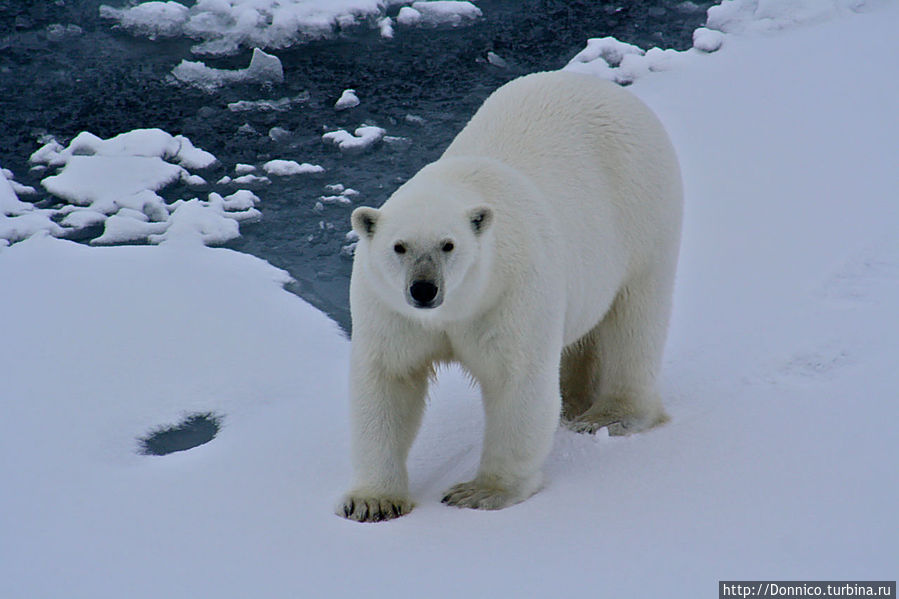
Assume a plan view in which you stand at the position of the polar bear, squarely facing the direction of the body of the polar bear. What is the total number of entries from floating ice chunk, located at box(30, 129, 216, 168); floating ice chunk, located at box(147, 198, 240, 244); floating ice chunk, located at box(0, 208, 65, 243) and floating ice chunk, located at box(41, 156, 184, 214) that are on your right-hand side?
4

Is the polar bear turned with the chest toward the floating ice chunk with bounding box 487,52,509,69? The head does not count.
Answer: no

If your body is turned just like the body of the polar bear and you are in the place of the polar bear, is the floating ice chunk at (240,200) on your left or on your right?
on your right

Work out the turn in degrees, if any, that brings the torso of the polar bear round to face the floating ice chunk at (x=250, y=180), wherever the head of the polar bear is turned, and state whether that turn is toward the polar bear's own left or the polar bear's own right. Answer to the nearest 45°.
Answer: approximately 90° to the polar bear's own right

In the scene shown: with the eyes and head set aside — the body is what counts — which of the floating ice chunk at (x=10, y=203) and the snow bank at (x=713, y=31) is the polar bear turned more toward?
the floating ice chunk

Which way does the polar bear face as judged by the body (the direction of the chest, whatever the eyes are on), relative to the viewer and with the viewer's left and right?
facing the viewer and to the left of the viewer

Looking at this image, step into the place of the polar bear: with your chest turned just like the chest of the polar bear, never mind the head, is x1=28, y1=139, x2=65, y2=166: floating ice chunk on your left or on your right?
on your right

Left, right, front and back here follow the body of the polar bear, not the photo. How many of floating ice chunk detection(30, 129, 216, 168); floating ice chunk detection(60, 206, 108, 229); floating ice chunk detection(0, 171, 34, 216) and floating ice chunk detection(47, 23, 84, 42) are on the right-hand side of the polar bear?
4

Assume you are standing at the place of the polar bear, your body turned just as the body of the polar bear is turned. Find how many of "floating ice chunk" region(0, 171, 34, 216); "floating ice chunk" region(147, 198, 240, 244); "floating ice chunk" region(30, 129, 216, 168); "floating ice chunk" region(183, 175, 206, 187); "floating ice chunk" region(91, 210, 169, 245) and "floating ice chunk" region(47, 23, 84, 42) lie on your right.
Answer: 6

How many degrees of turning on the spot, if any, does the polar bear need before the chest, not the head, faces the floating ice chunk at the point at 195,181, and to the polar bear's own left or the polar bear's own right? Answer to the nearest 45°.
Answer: approximately 90° to the polar bear's own right

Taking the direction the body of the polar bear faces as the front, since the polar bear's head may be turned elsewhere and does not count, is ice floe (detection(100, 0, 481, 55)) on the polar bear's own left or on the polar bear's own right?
on the polar bear's own right

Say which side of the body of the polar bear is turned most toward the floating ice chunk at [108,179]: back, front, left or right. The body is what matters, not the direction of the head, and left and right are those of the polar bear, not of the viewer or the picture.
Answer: right

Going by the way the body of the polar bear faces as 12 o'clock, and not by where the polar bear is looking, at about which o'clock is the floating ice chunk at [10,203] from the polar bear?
The floating ice chunk is roughly at 3 o'clock from the polar bear.

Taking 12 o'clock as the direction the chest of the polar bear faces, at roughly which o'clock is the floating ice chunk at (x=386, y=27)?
The floating ice chunk is roughly at 4 o'clock from the polar bear.

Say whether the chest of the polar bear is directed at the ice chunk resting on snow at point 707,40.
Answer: no

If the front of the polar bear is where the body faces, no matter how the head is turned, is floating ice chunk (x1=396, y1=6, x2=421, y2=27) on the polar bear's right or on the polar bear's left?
on the polar bear's right

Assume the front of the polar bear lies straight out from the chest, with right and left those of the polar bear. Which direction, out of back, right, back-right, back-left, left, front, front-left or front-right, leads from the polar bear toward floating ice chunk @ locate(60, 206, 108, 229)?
right

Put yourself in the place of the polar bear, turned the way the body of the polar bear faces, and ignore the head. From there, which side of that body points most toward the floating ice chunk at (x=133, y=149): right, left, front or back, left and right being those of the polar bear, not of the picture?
right
